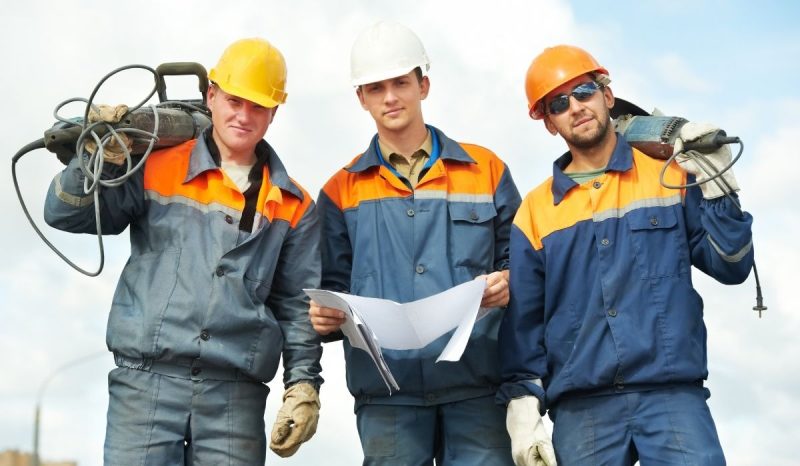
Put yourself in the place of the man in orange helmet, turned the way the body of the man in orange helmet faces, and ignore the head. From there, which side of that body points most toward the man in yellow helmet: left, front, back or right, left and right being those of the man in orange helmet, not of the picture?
right

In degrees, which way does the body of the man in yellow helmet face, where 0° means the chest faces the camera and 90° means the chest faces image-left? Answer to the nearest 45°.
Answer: approximately 0°

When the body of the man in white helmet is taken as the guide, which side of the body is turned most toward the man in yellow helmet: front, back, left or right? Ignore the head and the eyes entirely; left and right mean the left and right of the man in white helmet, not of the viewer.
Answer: right

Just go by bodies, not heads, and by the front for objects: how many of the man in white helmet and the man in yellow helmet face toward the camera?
2

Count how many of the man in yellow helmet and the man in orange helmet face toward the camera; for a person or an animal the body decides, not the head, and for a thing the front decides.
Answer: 2

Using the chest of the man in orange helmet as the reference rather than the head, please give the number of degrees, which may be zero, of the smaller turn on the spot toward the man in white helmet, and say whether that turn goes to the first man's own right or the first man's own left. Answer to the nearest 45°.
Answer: approximately 90° to the first man's own right

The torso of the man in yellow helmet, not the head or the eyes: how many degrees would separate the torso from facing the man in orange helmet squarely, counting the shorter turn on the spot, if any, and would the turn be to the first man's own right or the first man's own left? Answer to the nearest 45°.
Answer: approximately 90° to the first man's own left
